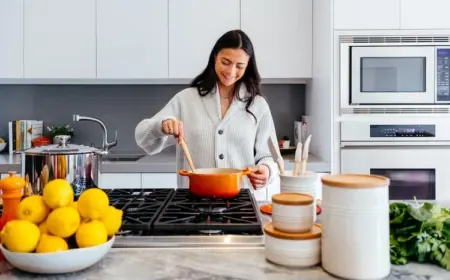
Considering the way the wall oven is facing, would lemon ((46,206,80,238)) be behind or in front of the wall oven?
in front

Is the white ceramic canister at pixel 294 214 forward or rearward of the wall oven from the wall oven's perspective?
forward

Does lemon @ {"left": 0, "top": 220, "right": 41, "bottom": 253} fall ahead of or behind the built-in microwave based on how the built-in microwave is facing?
ahead

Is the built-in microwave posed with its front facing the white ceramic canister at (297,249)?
yes

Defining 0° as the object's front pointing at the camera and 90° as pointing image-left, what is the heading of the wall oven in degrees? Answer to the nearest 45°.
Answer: approximately 0°

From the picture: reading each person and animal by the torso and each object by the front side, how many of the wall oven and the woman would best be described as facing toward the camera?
2

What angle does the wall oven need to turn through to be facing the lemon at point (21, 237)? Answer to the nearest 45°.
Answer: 0° — it already faces it

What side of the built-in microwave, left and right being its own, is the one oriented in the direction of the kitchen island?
front

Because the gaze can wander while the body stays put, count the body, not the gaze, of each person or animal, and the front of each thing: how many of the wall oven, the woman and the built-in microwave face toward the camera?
3

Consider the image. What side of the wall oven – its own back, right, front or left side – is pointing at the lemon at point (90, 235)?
front

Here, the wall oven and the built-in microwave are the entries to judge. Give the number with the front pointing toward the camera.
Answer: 2
